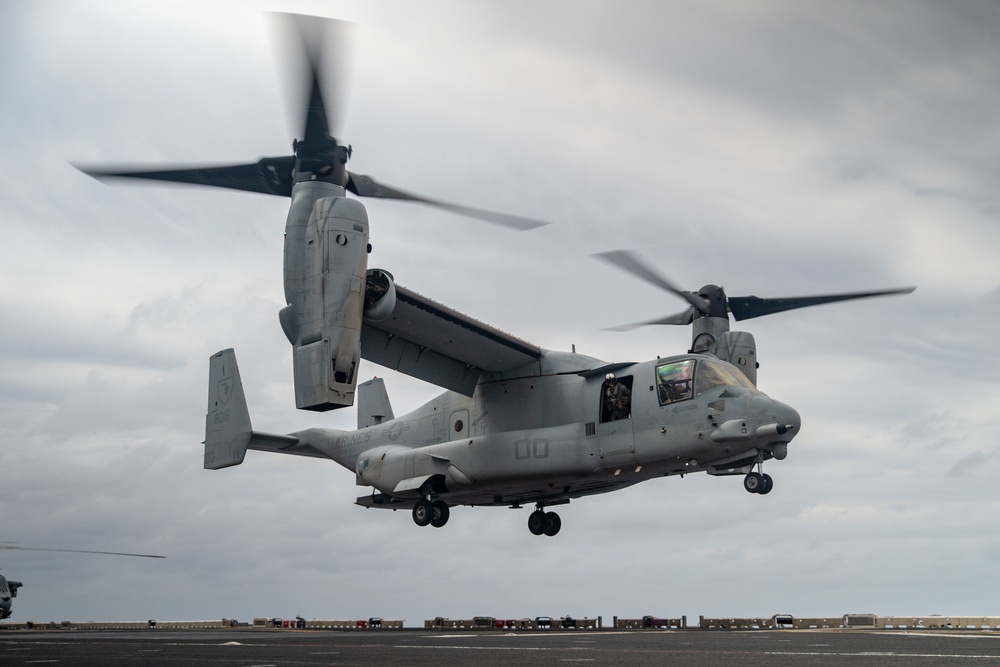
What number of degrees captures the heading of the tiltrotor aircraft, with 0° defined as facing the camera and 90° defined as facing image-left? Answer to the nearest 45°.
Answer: approximately 315°
